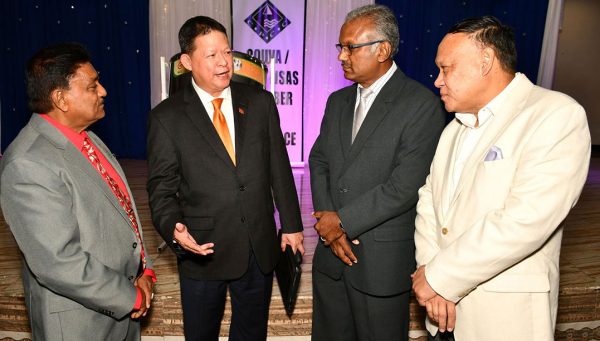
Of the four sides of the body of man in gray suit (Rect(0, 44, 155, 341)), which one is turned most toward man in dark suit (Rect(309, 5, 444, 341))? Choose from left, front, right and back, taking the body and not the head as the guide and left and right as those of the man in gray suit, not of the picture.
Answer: front

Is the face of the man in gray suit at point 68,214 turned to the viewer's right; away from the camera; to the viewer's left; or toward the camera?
to the viewer's right

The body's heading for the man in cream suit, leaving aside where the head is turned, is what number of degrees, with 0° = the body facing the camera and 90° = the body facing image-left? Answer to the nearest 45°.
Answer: approximately 45°

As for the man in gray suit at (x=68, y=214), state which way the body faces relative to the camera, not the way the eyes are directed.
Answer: to the viewer's right

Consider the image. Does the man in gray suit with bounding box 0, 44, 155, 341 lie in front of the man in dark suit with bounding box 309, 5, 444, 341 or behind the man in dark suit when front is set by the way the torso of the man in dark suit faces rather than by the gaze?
in front

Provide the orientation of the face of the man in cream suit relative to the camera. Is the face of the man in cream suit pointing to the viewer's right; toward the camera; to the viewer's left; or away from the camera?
to the viewer's left

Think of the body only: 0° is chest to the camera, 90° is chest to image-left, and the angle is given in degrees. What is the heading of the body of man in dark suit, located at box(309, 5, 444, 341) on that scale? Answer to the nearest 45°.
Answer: approximately 45°

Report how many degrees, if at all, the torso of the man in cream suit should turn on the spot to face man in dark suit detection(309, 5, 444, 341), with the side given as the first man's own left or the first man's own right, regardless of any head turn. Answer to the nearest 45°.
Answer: approximately 90° to the first man's own right

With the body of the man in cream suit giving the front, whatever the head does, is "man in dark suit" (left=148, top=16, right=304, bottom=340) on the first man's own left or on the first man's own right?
on the first man's own right

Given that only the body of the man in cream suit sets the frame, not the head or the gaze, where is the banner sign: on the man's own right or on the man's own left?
on the man's own right

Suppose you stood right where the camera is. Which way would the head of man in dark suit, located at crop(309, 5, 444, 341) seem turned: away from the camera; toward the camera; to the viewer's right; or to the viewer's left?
to the viewer's left
